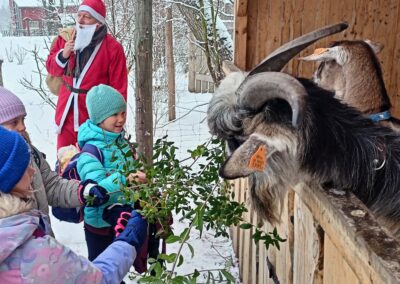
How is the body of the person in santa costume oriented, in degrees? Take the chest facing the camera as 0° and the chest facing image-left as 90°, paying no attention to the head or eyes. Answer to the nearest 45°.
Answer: approximately 45°

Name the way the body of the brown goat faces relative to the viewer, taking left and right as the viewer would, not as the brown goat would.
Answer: facing away from the viewer and to the left of the viewer

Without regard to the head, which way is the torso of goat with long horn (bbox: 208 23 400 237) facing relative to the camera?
to the viewer's left

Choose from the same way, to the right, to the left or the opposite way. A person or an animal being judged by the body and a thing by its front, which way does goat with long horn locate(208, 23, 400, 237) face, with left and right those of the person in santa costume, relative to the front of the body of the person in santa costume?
to the right

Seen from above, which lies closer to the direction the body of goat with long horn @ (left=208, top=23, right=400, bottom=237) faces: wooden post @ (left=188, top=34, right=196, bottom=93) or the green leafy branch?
the green leafy branch

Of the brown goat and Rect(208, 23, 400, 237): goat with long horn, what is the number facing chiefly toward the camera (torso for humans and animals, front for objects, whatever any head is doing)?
0

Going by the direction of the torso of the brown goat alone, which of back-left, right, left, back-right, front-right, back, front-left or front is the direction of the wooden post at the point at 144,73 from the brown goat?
front-left
